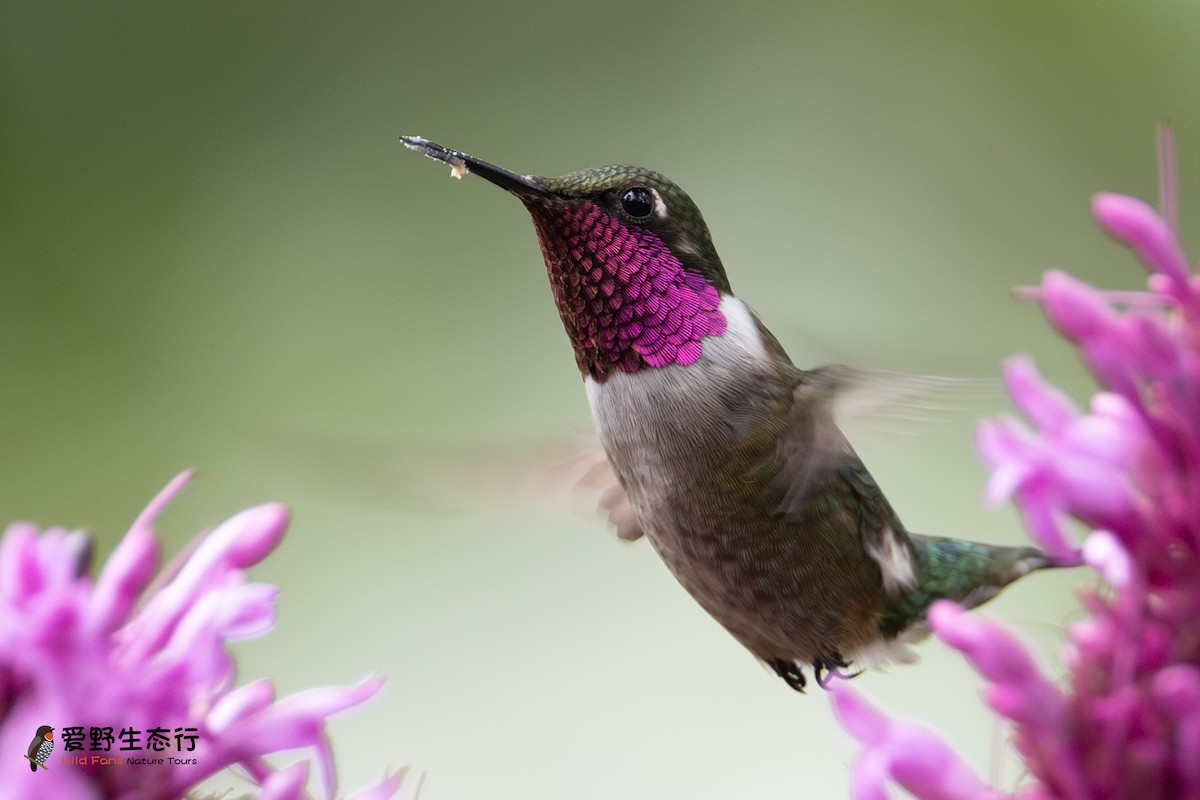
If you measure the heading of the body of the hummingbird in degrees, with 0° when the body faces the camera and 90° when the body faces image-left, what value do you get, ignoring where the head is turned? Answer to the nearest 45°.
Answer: approximately 90°
